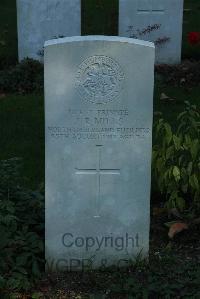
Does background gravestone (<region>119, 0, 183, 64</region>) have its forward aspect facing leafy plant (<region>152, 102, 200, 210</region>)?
yes

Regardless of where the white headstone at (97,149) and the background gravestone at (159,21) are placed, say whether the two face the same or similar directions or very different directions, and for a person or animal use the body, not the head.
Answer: same or similar directions

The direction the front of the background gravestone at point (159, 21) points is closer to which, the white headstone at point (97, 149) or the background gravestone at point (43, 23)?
the white headstone

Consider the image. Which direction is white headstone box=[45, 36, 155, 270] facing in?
toward the camera

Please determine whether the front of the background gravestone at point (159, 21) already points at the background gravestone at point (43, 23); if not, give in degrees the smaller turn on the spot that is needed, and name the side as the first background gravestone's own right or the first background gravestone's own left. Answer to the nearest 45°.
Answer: approximately 90° to the first background gravestone's own right

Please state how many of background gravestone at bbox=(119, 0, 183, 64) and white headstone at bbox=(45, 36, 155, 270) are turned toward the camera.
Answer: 2

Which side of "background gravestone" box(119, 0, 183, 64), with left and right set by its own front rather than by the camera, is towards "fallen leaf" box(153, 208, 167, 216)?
front

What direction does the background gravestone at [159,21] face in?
toward the camera

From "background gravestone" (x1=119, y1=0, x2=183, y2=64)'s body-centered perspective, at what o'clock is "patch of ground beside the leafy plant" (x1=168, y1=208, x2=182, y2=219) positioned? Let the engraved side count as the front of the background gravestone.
The patch of ground beside the leafy plant is roughly at 12 o'clock from the background gravestone.

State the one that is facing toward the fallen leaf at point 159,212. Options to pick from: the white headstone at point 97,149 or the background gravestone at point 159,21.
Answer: the background gravestone

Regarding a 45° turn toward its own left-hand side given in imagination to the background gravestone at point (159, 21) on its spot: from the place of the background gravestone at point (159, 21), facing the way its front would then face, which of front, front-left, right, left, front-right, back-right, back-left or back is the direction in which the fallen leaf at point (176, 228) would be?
front-right
